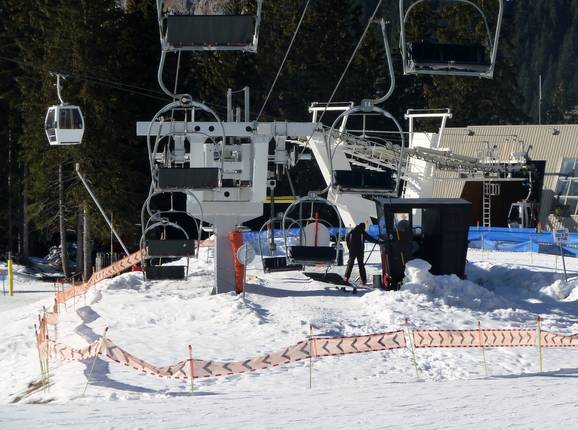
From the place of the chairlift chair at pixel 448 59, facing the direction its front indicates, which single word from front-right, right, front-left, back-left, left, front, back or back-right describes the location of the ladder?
back

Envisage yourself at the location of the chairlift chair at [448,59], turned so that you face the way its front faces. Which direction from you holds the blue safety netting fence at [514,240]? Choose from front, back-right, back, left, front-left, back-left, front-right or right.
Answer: back

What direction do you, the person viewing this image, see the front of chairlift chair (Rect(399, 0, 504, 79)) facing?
facing the viewer
